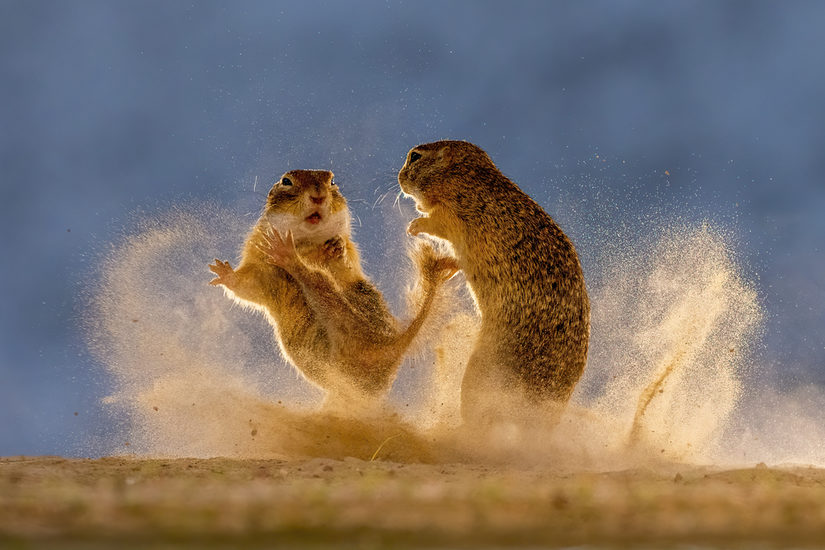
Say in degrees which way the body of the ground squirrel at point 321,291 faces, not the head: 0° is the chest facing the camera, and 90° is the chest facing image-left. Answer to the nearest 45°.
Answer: approximately 0°
